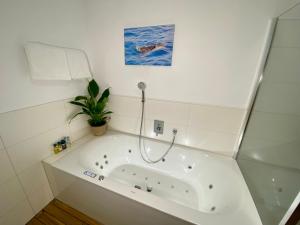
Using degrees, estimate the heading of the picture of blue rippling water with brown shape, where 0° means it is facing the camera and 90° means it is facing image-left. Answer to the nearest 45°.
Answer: approximately 45°

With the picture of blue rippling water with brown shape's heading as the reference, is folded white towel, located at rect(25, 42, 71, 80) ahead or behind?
ahead

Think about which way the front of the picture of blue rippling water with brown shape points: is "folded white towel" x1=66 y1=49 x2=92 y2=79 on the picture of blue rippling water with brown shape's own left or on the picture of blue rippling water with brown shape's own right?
on the picture of blue rippling water with brown shape's own right
